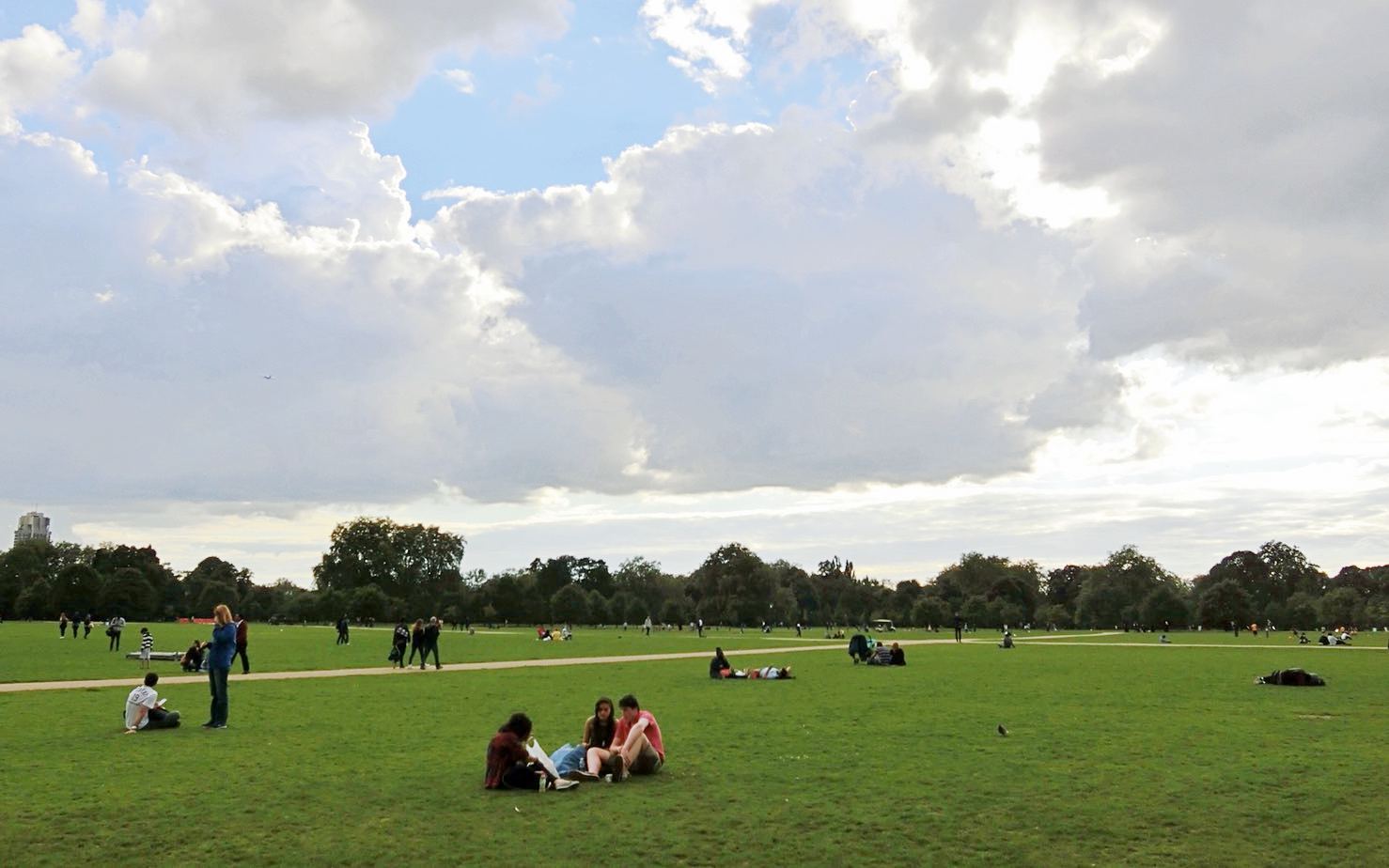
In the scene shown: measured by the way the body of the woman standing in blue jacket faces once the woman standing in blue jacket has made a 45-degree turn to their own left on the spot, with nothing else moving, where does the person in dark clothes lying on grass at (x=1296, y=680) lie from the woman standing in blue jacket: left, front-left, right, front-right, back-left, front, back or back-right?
back-left

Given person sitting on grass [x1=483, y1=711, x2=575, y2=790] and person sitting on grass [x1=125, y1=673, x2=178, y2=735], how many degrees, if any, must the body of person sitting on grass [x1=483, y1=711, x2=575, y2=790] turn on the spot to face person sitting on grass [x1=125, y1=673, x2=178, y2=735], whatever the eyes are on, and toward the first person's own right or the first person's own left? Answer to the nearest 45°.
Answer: approximately 135° to the first person's own left

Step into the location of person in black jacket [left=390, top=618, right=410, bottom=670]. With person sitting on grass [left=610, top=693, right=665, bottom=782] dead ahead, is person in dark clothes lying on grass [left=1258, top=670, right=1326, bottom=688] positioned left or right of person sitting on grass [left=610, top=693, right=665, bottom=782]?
left

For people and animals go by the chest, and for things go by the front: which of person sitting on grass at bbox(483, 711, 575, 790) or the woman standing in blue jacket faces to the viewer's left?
the woman standing in blue jacket

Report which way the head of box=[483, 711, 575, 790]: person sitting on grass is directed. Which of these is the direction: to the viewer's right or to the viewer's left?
to the viewer's right

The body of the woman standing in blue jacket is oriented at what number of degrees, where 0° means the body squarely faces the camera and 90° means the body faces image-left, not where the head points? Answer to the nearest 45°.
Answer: approximately 90°

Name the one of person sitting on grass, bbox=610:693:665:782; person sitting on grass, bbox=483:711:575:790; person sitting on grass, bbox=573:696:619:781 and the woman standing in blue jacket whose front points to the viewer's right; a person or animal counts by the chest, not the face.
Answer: person sitting on grass, bbox=483:711:575:790

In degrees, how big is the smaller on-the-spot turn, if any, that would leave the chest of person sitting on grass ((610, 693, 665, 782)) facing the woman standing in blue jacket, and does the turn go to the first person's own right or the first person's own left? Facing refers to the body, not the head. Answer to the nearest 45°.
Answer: approximately 90° to the first person's own right

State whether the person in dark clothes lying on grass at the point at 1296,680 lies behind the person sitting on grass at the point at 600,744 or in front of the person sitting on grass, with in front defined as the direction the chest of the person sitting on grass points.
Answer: behind

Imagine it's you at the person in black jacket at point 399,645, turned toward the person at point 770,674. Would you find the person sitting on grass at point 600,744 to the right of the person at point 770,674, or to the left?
right

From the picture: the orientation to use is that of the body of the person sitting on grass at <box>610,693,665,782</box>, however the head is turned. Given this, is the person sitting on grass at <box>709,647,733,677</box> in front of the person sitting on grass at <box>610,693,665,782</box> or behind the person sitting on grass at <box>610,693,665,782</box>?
behind

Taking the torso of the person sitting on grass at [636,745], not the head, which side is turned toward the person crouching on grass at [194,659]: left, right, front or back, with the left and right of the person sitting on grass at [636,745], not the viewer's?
right

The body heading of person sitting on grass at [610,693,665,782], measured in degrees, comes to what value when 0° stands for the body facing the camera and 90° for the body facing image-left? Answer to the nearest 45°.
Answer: approximately 45°

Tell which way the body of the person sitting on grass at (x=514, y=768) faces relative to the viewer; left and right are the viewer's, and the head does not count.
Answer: facing to the right of the viewer
